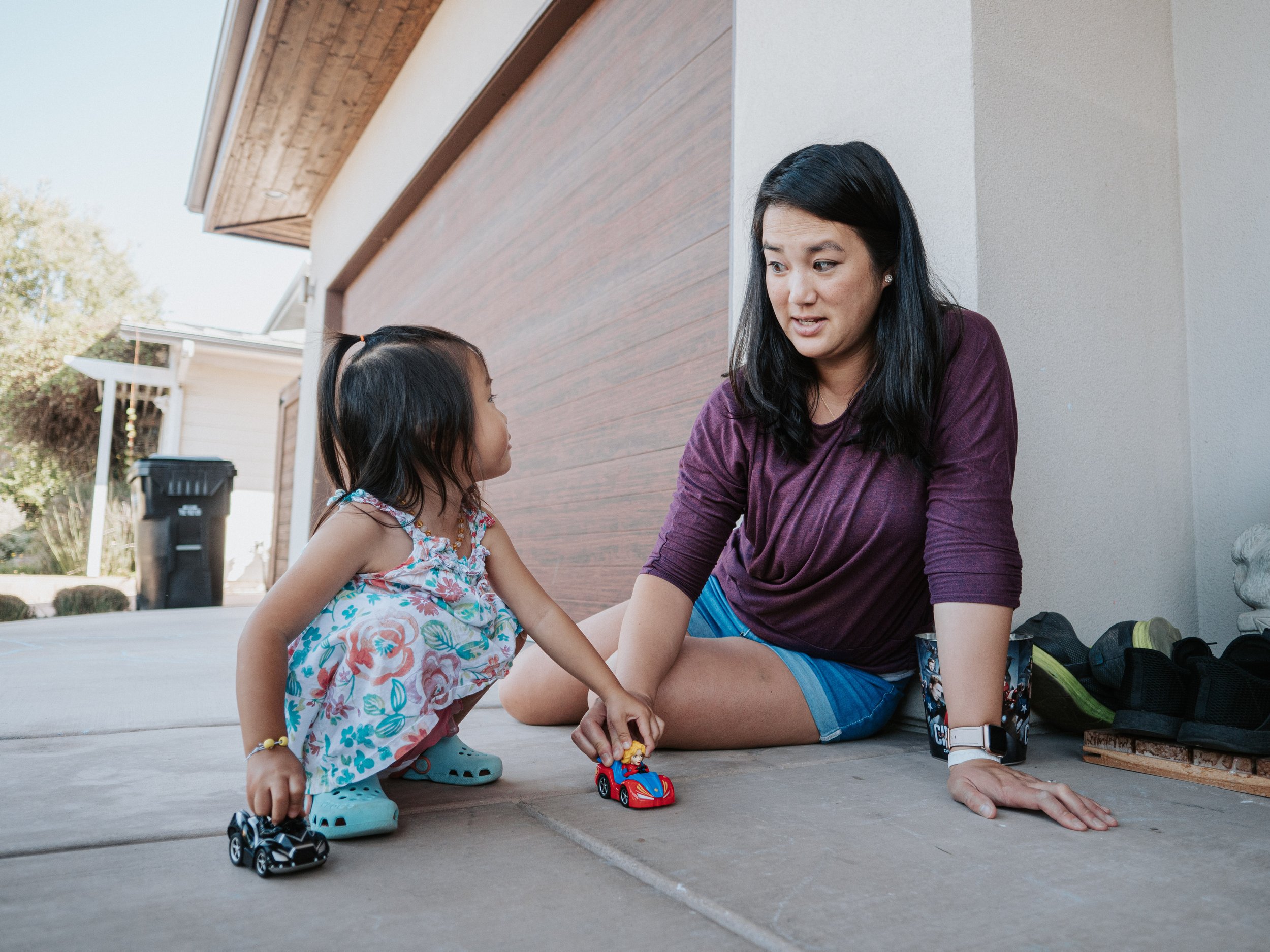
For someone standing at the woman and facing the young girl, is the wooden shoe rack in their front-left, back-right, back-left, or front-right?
back-left

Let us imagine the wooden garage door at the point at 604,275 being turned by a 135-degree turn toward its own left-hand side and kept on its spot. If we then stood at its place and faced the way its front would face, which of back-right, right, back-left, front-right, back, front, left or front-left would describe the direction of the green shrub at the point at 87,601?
back-left

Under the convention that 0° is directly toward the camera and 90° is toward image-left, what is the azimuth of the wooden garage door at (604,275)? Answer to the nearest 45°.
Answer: approximately 45°

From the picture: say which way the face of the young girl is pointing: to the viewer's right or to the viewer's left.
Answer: to the viewer's right

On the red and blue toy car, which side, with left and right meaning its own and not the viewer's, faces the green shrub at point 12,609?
back

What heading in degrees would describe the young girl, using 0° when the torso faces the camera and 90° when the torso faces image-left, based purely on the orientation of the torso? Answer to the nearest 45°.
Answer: approximately 315°

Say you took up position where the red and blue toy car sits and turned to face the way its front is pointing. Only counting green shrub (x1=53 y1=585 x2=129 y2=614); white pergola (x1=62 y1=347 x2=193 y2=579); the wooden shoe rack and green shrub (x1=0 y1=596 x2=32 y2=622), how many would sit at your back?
3

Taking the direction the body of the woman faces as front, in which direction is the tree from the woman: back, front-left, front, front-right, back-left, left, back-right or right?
right

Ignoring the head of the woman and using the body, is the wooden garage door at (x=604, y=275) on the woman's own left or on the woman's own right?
on the woman's own right

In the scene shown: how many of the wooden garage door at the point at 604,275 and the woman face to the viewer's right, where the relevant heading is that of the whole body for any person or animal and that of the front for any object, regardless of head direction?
0
